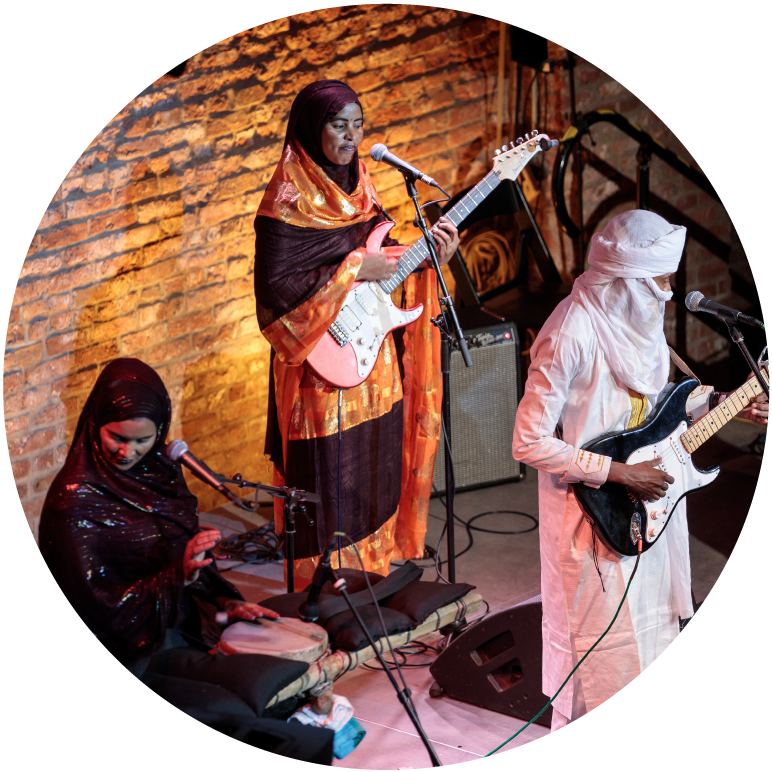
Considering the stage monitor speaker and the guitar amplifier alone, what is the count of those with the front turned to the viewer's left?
1

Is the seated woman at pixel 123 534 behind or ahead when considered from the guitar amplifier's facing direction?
ahead

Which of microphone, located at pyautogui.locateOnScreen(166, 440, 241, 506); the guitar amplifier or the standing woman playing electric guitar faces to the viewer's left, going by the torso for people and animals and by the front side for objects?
the microphone

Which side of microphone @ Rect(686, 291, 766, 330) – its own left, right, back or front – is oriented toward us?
left

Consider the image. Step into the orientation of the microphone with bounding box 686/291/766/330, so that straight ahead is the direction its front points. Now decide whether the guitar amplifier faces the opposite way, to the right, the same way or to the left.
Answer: to the left

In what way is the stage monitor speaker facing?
to the viewer's left

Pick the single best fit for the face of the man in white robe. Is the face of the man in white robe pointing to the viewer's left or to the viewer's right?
to the viewer's right

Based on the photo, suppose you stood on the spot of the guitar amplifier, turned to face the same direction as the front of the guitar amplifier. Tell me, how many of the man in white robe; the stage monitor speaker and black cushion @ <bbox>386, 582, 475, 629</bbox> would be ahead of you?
3

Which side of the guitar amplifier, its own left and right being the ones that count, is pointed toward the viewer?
front

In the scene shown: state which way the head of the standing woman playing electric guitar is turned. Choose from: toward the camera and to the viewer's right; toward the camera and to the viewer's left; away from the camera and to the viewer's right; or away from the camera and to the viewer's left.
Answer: toward the camera and to the viewer's right

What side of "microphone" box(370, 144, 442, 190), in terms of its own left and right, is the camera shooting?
left
